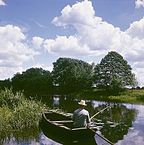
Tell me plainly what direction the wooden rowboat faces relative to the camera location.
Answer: facing away from the viewer and to the left of the viewer
